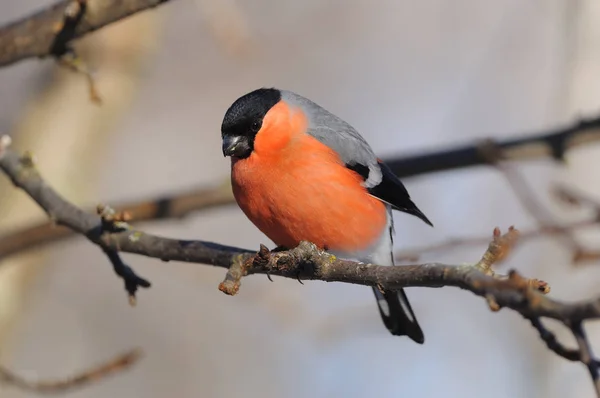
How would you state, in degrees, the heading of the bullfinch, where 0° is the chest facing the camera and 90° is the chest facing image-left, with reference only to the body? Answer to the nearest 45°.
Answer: approximately 45°

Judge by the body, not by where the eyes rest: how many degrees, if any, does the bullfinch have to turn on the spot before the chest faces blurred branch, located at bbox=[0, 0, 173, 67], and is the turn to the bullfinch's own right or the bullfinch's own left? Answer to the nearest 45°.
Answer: approximately 45° to the bullfinch's own right

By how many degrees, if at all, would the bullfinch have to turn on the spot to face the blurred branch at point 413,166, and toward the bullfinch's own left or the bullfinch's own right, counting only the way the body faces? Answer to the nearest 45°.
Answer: approximately 180°

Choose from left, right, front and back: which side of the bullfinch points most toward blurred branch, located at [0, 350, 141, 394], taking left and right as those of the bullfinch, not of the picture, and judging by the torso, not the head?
right

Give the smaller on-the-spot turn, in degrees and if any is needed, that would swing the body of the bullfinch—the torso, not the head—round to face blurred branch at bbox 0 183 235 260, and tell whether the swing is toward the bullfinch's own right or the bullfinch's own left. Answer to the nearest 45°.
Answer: approximately 90° to the bullfinch's own right
